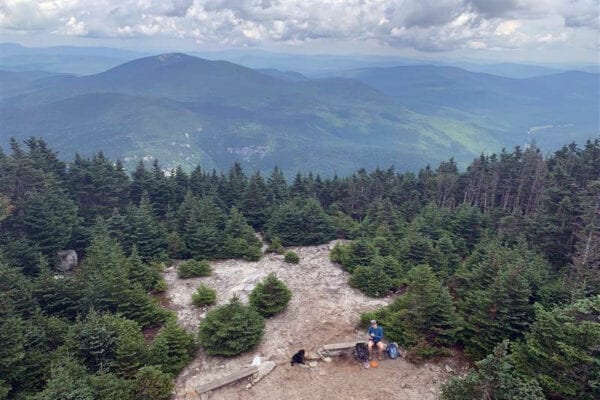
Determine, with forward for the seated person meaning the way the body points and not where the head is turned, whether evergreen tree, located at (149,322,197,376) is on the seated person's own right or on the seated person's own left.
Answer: on the seated person's own right

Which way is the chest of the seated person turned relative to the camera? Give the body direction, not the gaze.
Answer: toward the camera

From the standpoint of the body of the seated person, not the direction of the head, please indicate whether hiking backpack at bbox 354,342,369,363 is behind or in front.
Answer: in front

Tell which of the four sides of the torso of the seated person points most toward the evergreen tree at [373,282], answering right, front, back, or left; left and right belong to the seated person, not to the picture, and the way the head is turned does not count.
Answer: back

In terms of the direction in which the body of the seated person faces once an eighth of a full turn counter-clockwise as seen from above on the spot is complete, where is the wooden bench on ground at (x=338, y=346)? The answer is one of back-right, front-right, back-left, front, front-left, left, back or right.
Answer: back-right

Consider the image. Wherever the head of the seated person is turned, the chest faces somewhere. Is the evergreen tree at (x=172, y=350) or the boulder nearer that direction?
the evergreen tree

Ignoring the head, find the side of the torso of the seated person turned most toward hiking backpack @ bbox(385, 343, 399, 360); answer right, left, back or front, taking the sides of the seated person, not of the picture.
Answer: left

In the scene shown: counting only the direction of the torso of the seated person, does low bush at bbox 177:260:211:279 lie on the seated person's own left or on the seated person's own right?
on the seated person's own right

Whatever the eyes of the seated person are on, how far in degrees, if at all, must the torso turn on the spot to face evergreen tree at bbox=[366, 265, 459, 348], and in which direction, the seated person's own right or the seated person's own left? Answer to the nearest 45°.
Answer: approximately 135° to the seated person's own left

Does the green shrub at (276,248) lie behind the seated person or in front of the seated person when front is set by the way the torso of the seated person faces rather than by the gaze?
behind

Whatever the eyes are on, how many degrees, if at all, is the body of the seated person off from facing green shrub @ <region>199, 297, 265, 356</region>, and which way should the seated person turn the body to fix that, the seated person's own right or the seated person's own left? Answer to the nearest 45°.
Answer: approximately 90° to the seated person's own right

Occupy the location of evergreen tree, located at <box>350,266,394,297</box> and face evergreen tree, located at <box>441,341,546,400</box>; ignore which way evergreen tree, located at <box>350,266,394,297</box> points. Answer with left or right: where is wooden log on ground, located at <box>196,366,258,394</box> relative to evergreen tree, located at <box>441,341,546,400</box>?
right

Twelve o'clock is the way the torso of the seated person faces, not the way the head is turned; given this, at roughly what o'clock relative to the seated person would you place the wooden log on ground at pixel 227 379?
The wooden log on ground is roughly at 2 o'clock from the seated person.

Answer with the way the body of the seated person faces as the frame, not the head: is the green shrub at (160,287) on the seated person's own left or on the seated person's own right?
on the seated person's own right

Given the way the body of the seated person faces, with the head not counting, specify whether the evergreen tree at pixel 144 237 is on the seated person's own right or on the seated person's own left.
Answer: on the seated person's own right

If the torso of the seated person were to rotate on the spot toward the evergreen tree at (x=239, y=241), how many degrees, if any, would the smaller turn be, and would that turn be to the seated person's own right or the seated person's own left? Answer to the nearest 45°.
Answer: approximately 135° to the seated person's own right
